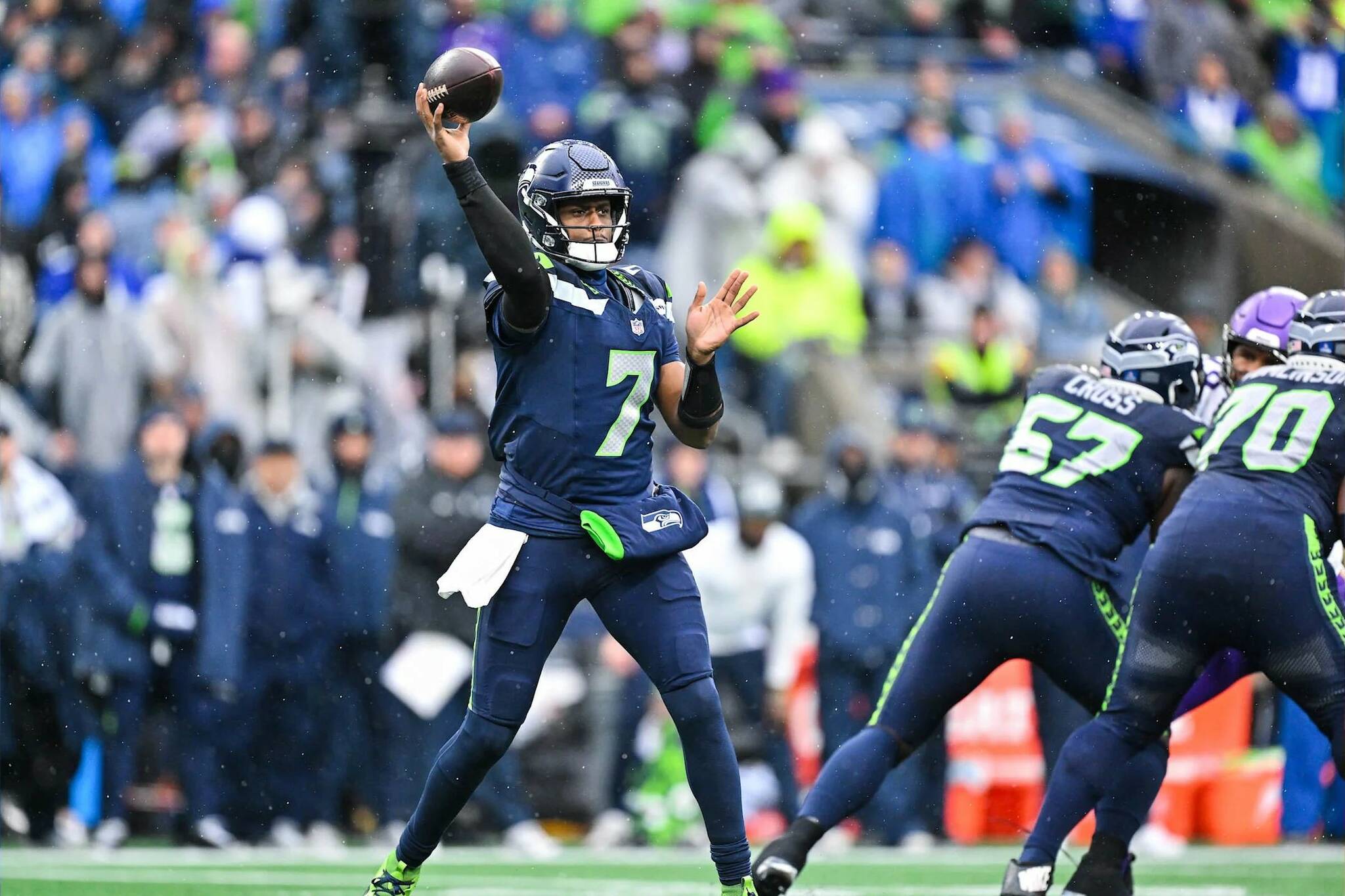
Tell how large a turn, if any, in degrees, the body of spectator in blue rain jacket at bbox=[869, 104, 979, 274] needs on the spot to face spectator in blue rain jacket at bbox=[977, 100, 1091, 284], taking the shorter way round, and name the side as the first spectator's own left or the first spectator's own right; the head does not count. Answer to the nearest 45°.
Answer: approximately 135° to the first spectator's own left

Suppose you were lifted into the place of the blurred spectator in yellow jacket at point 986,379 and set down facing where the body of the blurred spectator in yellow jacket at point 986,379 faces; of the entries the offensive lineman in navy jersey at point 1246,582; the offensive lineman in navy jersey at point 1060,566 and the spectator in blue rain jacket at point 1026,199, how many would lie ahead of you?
2

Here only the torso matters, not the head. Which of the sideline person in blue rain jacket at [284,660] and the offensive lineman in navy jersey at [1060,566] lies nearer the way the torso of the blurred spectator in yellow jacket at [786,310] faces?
the offensive lineman in navy jersey

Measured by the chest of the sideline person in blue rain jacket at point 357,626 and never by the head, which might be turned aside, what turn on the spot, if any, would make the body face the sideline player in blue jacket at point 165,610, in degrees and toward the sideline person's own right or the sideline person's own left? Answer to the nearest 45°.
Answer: approximately 90° to the sideline person's own right

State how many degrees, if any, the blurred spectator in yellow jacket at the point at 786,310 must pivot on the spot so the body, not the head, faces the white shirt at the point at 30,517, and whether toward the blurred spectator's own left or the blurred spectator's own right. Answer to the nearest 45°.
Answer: approximately 45° to the blurred spectator's own right

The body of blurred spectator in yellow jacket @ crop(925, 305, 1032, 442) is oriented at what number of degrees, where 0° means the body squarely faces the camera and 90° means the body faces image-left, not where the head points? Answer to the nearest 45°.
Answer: approximately 0°

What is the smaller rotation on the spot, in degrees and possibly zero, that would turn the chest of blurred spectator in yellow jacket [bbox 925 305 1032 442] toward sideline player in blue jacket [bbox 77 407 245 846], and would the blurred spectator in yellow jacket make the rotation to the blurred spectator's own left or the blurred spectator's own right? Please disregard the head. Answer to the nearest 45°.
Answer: approximately 45° to the blurred spectator's own right

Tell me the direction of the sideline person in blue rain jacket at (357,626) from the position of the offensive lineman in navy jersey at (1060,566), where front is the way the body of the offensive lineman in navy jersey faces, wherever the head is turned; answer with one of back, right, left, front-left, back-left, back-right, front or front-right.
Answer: left

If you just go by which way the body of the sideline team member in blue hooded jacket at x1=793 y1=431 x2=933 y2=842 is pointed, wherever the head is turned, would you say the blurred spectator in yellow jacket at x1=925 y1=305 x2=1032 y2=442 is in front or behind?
behind

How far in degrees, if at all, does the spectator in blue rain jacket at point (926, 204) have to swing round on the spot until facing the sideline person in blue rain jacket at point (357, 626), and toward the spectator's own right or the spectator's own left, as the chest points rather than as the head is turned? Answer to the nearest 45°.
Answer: approximately 45° to the spectator's own right
